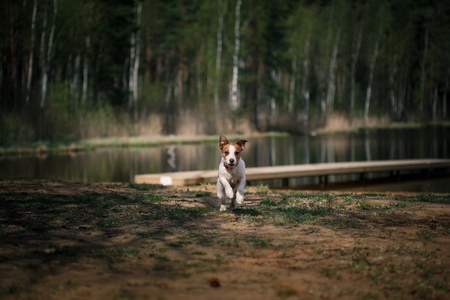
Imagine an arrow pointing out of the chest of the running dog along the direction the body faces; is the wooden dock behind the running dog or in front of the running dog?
behind

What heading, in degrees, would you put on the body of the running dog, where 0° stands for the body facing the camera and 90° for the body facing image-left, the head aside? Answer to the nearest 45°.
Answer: approximately 0°
